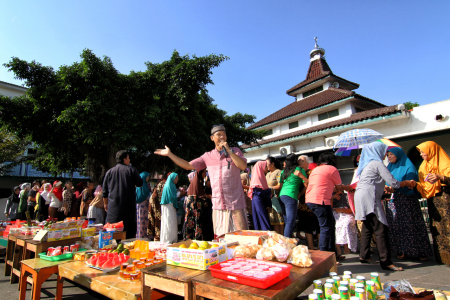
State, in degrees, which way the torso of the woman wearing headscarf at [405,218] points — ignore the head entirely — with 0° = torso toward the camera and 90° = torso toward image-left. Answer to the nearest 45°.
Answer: approximately 45°

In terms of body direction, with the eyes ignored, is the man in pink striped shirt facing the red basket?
yes

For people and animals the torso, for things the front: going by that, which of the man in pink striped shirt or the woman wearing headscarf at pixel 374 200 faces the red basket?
the man in pink striped shirt
